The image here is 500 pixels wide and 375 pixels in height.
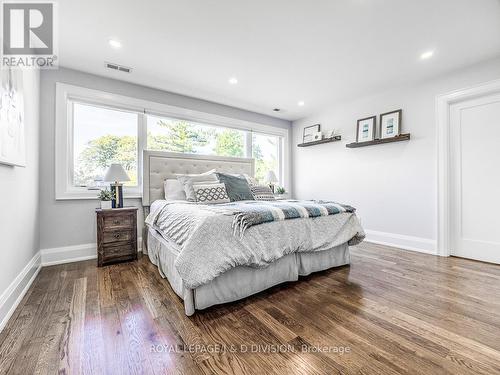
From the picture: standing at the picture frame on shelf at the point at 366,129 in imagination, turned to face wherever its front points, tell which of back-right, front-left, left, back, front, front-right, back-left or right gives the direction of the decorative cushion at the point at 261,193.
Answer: front

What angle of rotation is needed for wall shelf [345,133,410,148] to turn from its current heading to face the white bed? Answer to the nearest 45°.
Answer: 0° — it already faces it

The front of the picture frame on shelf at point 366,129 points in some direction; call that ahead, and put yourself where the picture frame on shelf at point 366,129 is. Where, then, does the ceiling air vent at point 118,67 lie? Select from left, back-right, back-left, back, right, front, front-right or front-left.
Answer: front

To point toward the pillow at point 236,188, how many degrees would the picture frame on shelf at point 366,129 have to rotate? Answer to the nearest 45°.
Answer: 0° — it already faces it

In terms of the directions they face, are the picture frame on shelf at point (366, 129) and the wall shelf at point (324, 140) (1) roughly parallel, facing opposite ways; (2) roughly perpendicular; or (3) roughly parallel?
roughly parallel

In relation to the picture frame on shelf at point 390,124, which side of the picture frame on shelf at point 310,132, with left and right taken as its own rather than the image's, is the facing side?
left

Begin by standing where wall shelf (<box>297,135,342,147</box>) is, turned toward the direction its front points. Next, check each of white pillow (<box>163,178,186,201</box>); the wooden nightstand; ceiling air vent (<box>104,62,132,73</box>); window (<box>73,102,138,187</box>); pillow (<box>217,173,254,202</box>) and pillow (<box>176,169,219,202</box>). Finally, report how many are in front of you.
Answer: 6

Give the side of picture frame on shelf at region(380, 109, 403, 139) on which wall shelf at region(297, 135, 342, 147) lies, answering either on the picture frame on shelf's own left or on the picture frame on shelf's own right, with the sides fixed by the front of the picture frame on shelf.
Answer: on the picture frame on shelf's own right

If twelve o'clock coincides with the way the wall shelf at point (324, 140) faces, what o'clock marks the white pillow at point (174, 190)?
The white pillow is roughly at 12 o'clock from the wall shelf.

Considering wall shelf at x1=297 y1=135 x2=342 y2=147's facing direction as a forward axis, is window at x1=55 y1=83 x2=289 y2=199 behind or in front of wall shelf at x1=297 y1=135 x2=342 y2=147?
in front

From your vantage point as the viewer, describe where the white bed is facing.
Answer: facing the viewer and to the right of the viewer

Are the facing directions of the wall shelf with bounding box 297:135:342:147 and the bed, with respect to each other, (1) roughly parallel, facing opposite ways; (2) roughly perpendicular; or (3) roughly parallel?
roughly perpendicular

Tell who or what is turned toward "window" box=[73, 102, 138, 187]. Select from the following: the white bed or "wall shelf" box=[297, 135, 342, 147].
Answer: the wall shelf
